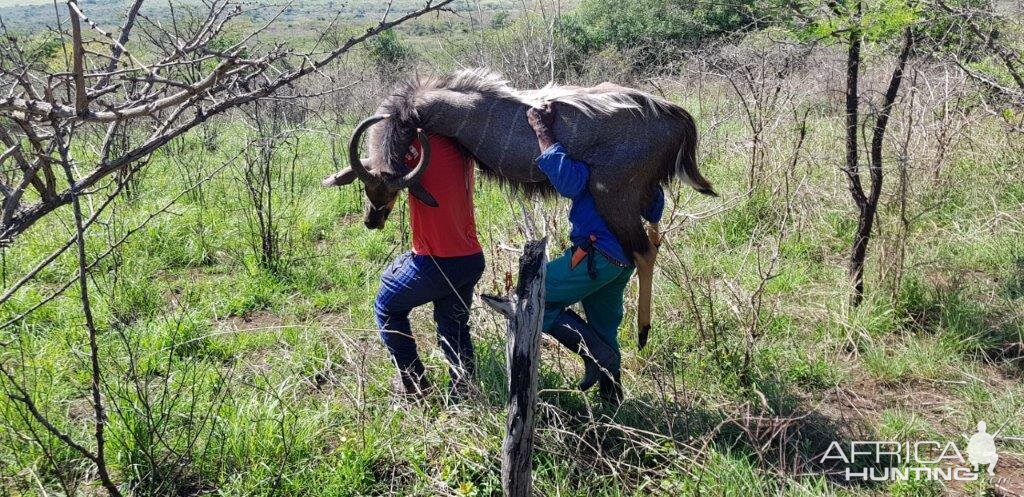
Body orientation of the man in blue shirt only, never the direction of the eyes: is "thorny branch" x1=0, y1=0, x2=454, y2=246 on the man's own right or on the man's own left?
on the man's own left

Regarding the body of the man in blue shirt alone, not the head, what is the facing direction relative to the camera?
to the viewer's left
